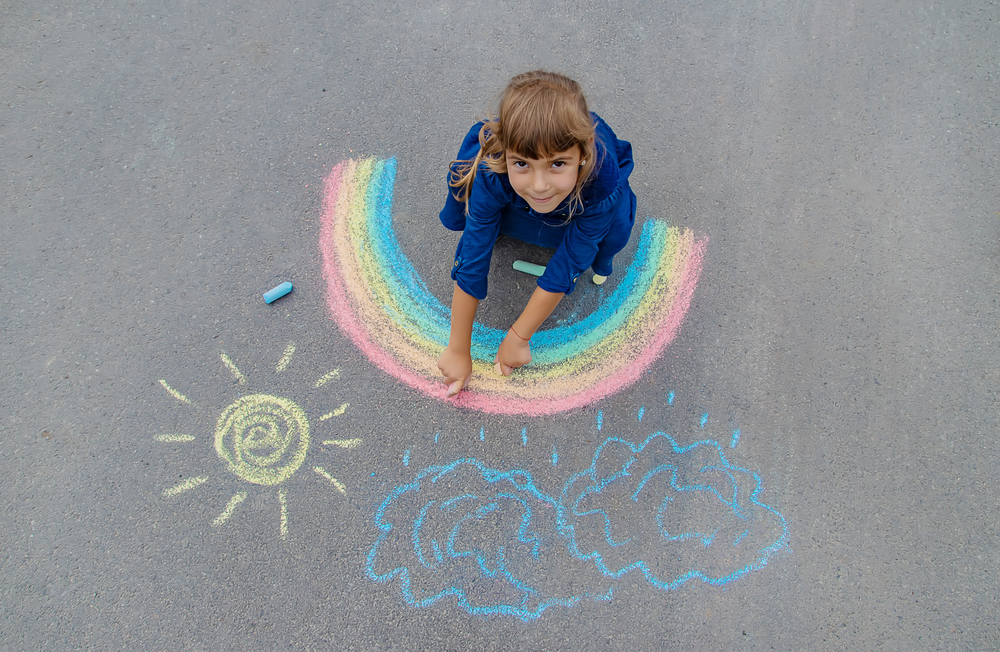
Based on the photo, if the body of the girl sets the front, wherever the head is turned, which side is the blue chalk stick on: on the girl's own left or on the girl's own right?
on the girl's own right

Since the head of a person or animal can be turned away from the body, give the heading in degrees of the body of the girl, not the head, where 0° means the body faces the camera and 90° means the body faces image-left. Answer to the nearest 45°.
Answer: approximately 0°
